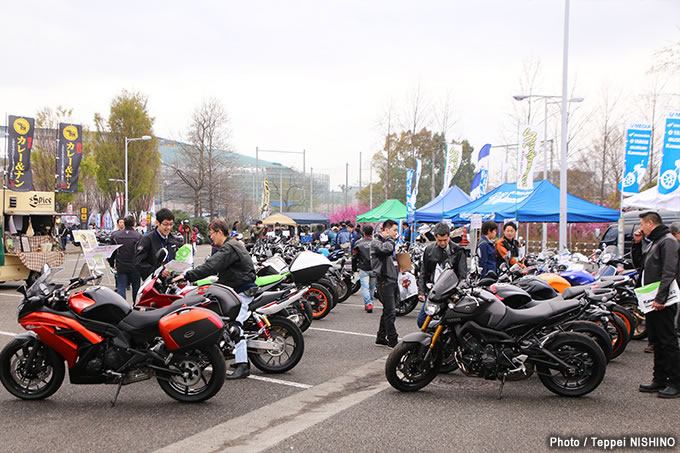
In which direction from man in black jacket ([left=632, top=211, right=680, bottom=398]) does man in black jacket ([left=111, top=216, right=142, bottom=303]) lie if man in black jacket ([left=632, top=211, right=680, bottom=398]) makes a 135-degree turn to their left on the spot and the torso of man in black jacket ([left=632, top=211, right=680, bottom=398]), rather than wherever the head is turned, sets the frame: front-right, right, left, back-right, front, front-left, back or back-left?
back-right

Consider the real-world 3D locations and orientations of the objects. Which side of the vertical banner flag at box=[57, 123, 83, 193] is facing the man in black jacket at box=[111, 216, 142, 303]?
front

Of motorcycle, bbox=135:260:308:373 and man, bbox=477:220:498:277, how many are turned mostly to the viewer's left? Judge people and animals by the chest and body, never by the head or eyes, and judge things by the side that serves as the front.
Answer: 1

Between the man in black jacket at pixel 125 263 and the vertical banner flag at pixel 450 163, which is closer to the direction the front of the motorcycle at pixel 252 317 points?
the man in black jacket

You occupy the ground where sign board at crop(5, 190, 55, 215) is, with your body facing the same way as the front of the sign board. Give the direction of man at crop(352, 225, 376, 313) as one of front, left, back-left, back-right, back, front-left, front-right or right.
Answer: front-left

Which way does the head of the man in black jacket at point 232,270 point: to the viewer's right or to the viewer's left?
to the viewer's left

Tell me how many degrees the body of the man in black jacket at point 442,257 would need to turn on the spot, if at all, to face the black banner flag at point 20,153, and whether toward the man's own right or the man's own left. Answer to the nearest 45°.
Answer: approximately 135° to the man's own right

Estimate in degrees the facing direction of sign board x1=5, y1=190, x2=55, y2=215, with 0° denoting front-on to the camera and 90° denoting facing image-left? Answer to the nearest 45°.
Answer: approximately 0°

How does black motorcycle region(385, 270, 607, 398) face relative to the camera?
to the viewer's left

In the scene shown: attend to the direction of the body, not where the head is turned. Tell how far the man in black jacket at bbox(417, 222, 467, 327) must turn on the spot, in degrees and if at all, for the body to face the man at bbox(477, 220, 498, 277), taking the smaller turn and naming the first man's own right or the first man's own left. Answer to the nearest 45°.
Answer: approximately 135° to the first man's own left
